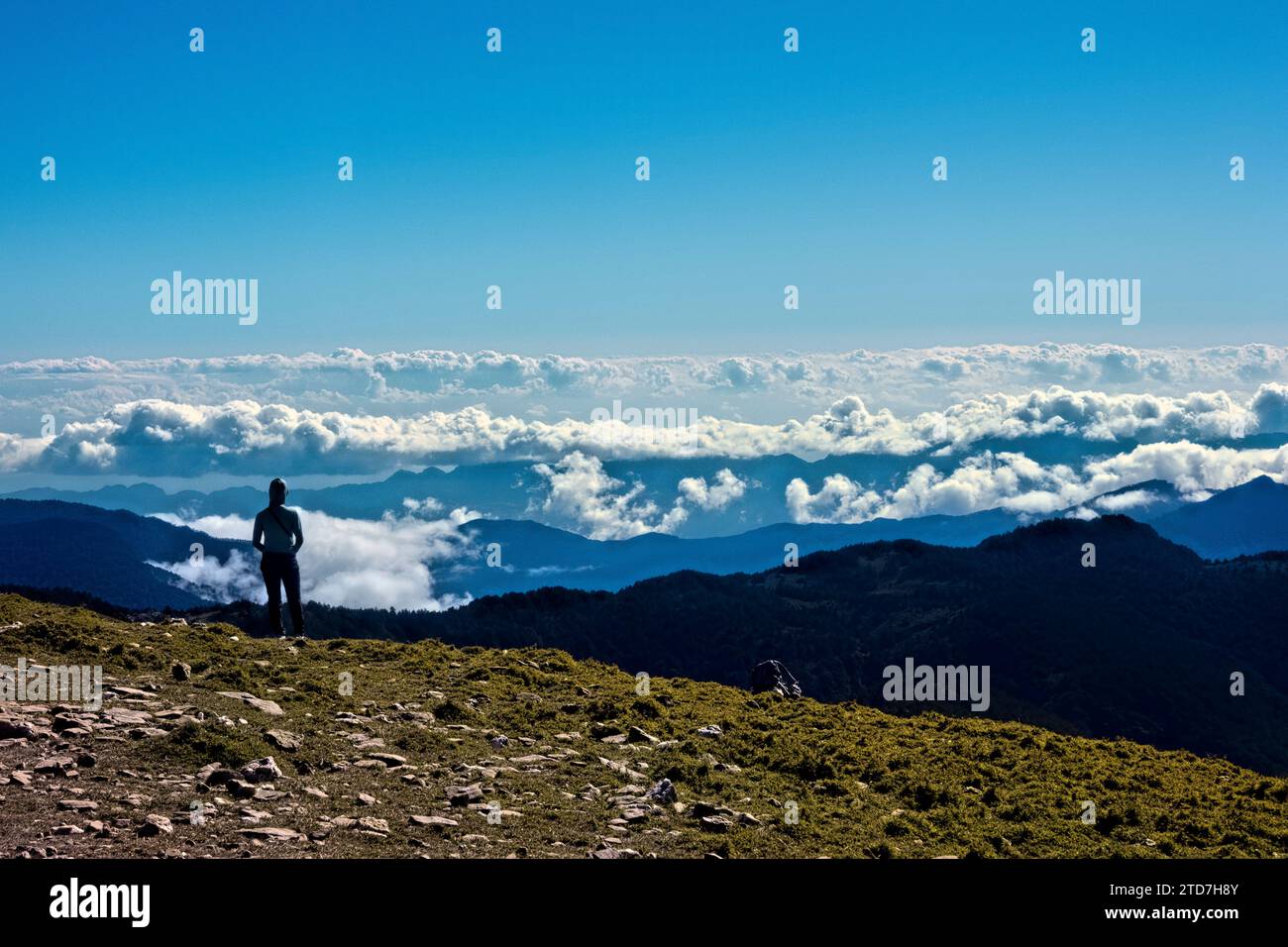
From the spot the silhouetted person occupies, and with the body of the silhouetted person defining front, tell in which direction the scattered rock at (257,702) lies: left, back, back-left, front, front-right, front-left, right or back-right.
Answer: back

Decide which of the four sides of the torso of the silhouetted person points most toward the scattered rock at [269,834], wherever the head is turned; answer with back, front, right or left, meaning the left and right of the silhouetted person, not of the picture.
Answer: back

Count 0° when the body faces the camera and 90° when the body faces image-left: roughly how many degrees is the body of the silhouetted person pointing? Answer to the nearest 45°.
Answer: approximately 180°

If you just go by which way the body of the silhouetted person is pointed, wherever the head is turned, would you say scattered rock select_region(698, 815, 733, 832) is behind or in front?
behind

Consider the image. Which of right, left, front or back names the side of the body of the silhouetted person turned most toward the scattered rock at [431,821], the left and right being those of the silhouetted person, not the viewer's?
back

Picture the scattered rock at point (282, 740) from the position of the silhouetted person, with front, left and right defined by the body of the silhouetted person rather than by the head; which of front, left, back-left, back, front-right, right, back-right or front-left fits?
back

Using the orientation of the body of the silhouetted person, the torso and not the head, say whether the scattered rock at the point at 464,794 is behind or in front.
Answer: behind

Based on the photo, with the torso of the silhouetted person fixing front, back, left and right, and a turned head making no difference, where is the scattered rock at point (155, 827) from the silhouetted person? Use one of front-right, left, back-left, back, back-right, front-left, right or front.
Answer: back

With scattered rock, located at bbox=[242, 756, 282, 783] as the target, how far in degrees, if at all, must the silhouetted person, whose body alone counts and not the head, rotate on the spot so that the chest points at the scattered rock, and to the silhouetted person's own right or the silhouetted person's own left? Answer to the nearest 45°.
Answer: approximately 180°

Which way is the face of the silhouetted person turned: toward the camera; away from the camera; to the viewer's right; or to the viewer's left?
away from the camera
